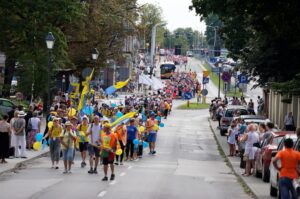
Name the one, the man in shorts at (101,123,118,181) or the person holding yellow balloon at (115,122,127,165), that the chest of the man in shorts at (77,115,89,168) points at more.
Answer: the man in shorts

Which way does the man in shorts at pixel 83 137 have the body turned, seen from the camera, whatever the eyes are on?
toward the camera

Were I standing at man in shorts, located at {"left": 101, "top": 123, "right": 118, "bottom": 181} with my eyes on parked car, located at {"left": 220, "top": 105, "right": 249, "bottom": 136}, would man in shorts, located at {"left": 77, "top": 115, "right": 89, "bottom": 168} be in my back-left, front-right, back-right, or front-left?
front-left
